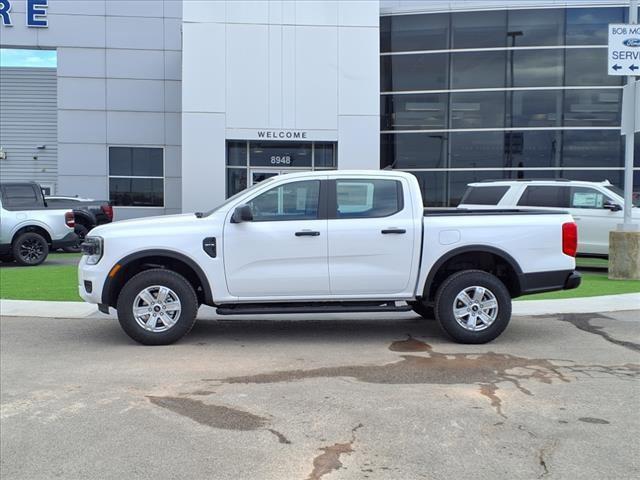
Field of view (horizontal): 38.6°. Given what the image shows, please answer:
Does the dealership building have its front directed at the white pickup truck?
yes

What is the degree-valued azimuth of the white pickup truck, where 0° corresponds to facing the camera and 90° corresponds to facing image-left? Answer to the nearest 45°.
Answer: approximately 90°

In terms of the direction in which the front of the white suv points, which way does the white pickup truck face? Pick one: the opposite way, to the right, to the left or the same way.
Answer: the opposite way

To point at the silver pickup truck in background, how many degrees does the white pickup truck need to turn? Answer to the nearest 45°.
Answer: approximately 45° to its right

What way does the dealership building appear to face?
toward the camera

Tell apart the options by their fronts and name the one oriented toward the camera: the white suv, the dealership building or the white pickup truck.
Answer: the dealership building

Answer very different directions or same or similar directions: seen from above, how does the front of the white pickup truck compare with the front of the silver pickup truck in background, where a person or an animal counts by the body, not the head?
same or similar directions

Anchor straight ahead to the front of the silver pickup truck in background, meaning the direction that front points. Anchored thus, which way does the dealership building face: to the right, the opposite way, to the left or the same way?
to the left

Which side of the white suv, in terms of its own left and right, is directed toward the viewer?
right

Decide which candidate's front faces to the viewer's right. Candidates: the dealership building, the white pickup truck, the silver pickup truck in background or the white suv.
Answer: the white suv

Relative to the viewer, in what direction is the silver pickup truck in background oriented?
to the viewer's left

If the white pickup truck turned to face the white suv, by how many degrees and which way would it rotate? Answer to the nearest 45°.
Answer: approximately 135° to its right

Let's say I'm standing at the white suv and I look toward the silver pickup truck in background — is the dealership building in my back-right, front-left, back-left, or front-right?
front-right

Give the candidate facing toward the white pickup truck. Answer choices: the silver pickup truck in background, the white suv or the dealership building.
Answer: the dealership building

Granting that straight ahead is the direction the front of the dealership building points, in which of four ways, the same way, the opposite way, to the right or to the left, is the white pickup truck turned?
to the right
